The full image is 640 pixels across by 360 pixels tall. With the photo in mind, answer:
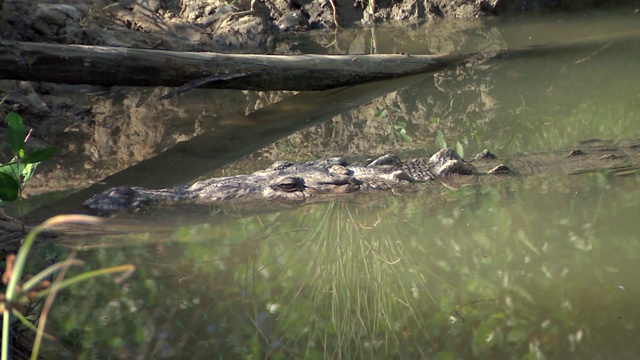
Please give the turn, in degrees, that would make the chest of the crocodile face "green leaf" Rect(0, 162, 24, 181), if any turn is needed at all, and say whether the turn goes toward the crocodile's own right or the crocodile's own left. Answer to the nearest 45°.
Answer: approximately 45° to the crocodile's own left

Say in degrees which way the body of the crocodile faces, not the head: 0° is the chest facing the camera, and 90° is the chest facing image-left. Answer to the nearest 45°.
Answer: approximately 90°

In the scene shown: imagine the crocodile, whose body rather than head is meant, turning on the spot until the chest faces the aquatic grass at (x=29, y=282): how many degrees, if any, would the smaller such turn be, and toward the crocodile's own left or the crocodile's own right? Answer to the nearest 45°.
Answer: approximately 90° to the crocodile's own left

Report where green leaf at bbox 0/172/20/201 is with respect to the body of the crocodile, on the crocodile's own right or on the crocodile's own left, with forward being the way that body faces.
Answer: on the crocodile's own left

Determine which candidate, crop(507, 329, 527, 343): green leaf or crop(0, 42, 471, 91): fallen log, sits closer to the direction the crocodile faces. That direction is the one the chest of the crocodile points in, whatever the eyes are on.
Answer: the fallen log

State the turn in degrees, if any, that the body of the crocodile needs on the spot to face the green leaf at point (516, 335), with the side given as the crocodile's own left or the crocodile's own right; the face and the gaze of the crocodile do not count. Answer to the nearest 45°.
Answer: approximately 90° to the crocodile's own left
